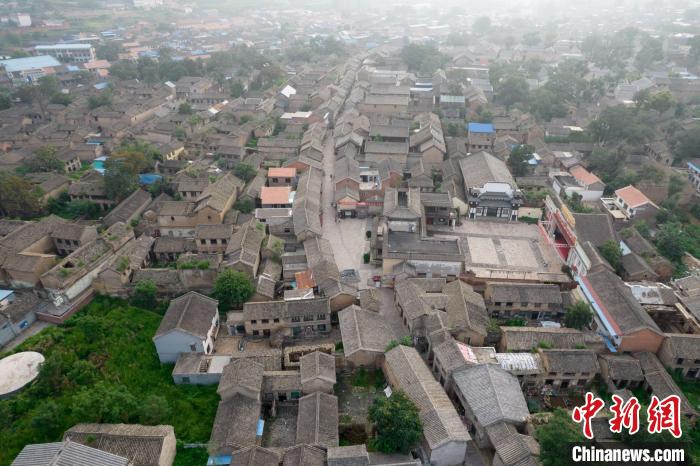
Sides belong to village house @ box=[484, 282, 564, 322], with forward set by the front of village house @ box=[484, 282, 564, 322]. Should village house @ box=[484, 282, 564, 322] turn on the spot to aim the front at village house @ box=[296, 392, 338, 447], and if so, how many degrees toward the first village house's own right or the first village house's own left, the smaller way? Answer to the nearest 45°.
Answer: approximately 45° to the first village house's own right

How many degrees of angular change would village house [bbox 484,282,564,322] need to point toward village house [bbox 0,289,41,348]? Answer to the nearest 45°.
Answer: approximately 45° to its right

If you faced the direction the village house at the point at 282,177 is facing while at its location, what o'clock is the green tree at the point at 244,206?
The green tree is roughly at 1 o'clock from the village house.

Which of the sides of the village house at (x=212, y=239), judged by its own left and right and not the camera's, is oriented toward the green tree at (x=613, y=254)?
left

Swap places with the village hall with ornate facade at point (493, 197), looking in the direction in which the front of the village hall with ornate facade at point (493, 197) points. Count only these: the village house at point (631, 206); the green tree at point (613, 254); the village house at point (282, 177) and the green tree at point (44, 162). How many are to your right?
2
